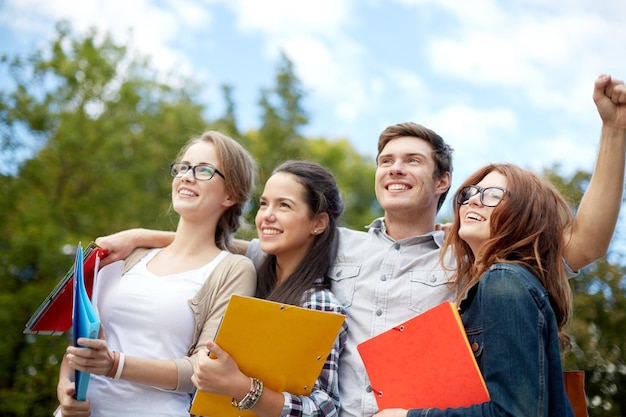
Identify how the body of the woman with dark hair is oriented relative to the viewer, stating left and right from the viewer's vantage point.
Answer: facing the viewer and to the left of the viewer

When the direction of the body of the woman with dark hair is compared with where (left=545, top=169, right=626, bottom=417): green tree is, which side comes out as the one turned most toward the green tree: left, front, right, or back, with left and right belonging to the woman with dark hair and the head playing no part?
back
